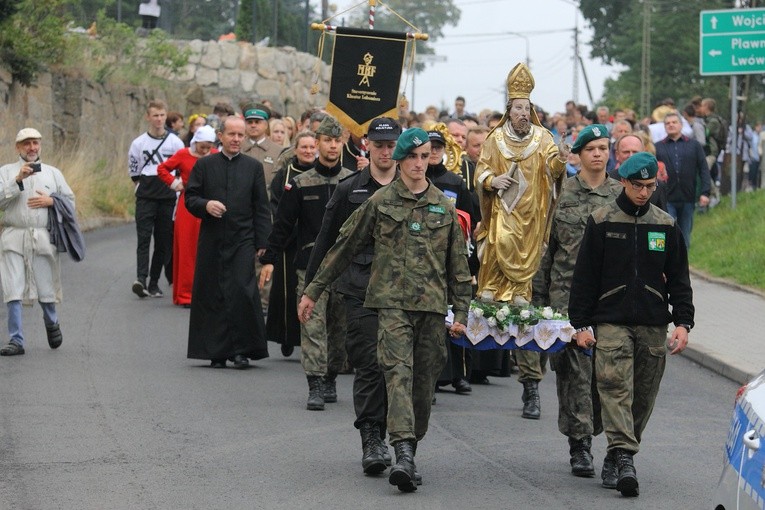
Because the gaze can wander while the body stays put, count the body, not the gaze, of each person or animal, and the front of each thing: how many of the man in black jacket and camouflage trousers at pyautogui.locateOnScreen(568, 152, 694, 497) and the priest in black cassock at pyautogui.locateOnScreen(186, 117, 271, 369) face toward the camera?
2

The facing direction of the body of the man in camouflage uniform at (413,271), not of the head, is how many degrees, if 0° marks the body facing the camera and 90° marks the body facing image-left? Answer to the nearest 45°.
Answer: approximately 0°

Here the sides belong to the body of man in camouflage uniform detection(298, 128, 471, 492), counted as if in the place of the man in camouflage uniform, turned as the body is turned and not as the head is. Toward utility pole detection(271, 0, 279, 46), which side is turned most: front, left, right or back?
back

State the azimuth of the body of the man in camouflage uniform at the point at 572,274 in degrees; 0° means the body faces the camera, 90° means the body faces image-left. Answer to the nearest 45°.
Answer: approximately 0°

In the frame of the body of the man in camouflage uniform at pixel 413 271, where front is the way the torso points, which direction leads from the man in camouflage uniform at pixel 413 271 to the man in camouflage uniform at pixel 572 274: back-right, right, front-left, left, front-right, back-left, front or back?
back-left

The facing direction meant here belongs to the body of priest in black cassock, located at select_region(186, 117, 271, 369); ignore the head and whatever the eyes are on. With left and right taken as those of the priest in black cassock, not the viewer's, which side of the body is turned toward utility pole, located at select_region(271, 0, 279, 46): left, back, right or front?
back

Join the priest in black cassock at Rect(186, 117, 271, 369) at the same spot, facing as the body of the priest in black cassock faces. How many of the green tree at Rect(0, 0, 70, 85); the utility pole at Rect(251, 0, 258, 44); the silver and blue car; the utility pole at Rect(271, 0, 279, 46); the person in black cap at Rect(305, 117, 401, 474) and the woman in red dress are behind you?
4

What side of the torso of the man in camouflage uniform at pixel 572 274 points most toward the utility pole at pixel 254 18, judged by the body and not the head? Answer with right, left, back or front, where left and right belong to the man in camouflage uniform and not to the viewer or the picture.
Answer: back
